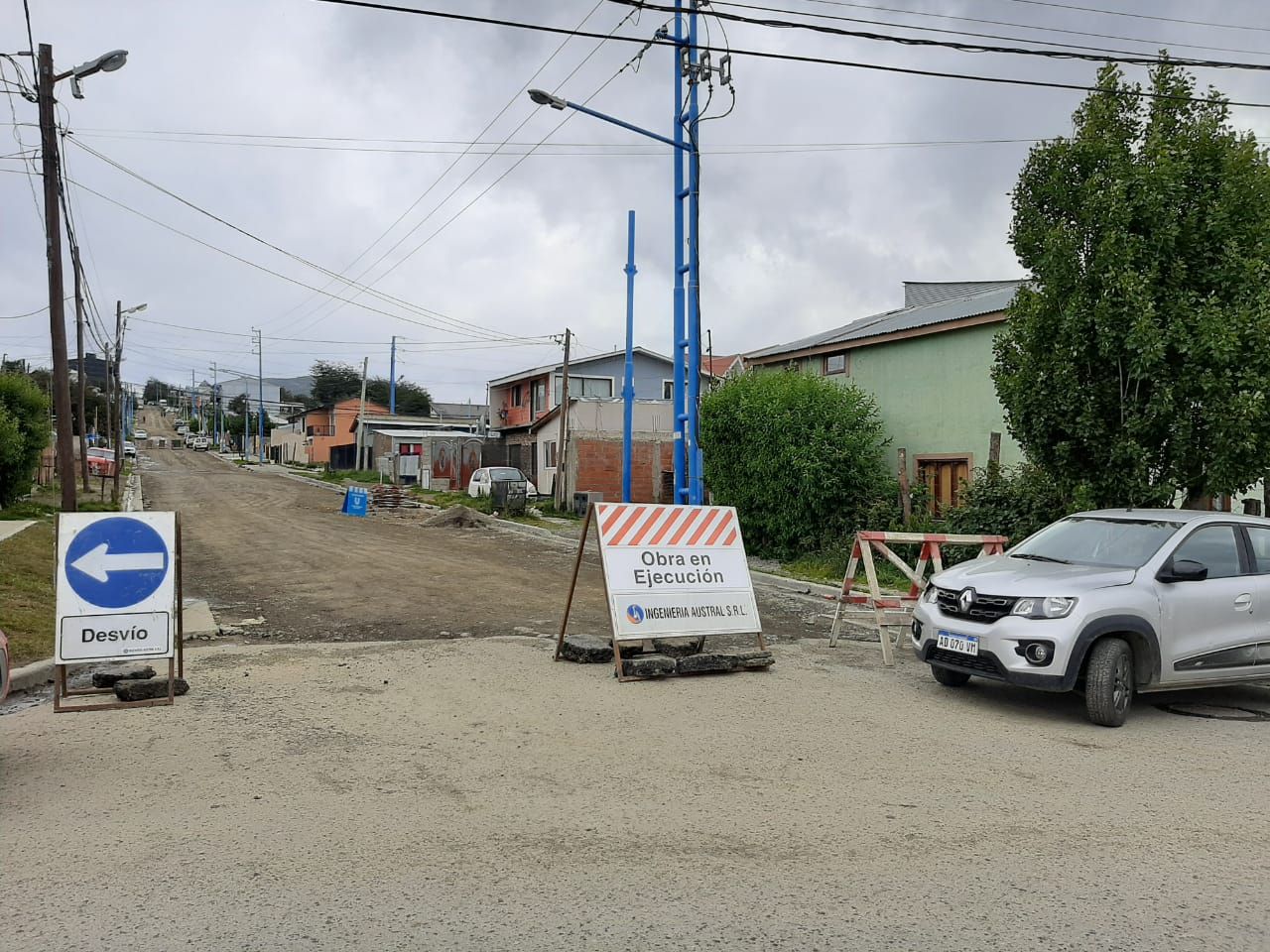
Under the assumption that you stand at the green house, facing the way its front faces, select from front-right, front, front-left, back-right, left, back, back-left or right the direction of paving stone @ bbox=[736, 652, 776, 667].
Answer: front

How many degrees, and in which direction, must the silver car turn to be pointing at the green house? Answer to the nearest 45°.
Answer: approximately 135° to its right

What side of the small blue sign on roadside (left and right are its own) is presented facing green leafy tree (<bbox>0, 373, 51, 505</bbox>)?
right

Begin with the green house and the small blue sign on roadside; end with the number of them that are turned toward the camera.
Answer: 2

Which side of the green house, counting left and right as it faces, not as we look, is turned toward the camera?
front

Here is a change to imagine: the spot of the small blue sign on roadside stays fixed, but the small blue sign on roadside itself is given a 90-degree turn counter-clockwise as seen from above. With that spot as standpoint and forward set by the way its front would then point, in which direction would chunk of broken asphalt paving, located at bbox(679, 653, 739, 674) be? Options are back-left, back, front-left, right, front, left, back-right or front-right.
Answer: right

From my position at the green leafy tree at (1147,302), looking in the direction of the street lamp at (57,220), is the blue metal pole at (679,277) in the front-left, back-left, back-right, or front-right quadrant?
front-right

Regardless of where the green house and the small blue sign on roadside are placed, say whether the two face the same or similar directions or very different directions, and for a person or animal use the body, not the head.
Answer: same or similar directions

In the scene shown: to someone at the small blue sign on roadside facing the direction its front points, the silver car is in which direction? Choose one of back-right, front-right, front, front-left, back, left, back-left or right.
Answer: front

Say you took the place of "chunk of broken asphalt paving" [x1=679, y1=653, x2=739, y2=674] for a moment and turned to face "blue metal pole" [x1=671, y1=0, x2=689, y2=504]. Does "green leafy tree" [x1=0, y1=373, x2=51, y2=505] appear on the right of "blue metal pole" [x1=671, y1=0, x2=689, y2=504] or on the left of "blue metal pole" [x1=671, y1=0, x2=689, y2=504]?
left

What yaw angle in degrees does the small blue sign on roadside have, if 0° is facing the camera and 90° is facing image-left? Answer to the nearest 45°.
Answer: approximately 0°

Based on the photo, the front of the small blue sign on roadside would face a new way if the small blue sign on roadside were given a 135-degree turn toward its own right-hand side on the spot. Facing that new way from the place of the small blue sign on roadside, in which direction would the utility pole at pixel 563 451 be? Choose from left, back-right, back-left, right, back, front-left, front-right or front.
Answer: back-right

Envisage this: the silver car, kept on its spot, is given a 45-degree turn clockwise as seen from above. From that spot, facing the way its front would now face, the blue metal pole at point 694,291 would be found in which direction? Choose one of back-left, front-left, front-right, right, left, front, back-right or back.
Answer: front-right

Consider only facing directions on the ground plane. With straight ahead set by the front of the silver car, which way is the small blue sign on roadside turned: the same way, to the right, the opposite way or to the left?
to the left

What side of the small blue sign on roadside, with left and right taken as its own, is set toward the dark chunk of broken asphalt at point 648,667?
front
